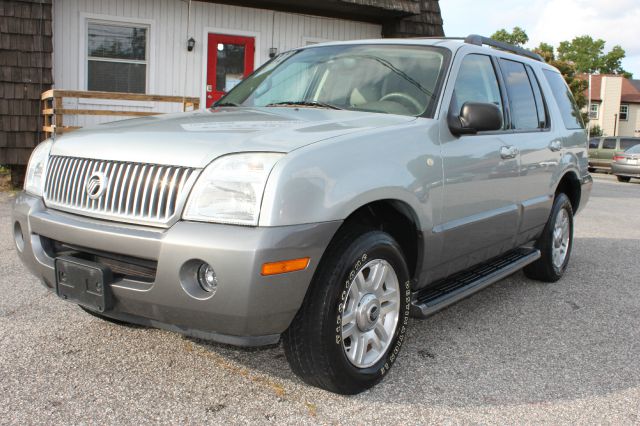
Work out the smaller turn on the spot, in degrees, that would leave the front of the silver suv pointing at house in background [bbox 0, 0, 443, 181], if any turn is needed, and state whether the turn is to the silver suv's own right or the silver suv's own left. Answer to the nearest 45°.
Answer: approximately 135° to the silver suv's own right

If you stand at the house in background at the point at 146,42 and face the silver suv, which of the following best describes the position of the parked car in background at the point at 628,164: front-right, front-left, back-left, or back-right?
back-left

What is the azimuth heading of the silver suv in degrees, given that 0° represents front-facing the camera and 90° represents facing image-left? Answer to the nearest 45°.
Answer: approximately 45°

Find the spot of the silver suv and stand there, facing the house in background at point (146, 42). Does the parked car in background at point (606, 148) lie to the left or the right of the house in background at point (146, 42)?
right

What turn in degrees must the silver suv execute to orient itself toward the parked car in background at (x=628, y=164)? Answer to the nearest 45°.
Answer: approximately 180°

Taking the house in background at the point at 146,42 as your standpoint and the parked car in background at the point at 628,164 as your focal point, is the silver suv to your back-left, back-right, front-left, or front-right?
back-right

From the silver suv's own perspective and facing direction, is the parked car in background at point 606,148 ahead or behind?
behind
